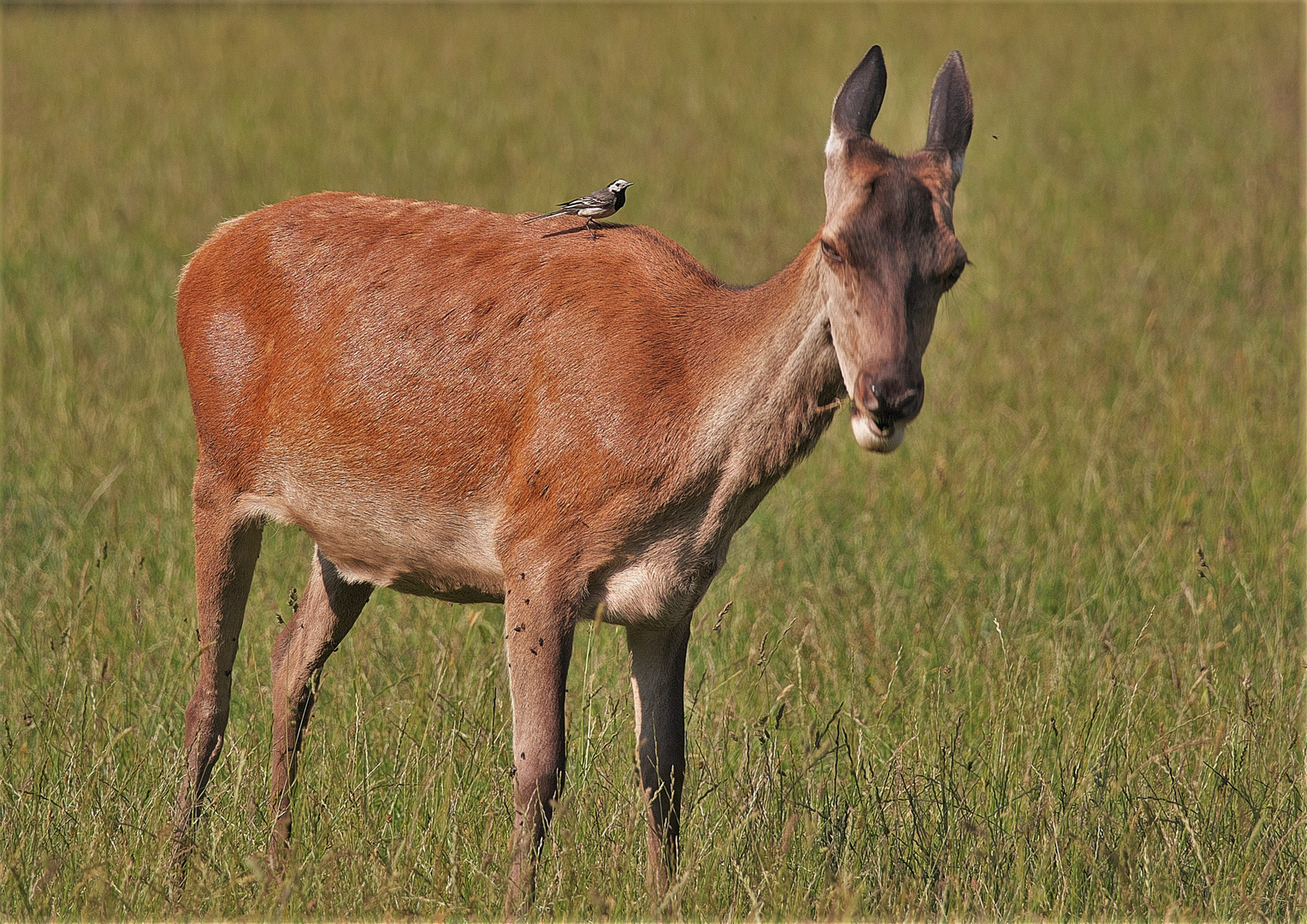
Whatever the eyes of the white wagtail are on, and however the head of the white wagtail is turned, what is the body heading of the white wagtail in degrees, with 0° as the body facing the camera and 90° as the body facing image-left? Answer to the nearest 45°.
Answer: approximately 270°

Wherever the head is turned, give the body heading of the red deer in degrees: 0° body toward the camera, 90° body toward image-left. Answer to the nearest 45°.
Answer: approximately 315°
